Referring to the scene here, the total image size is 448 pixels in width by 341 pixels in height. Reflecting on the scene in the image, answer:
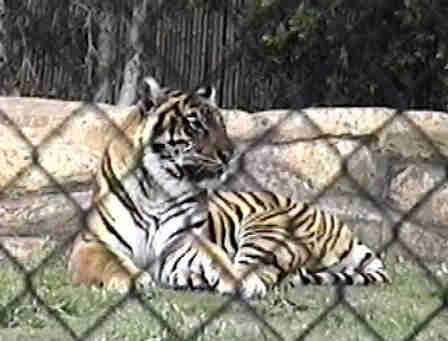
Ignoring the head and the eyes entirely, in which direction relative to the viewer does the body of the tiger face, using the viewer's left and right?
facing the viewer and to the left of the viewer
